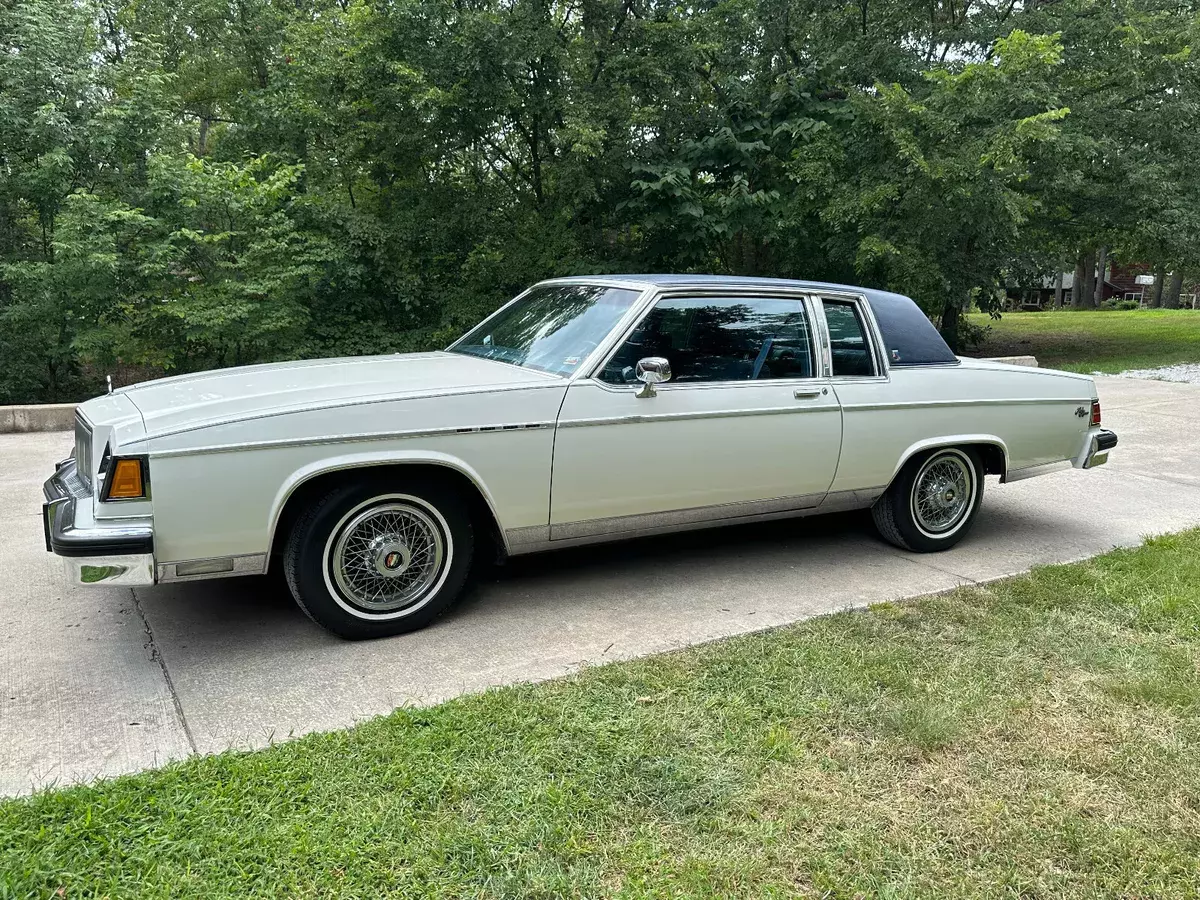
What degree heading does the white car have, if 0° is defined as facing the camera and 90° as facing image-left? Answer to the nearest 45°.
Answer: approximately 45°
